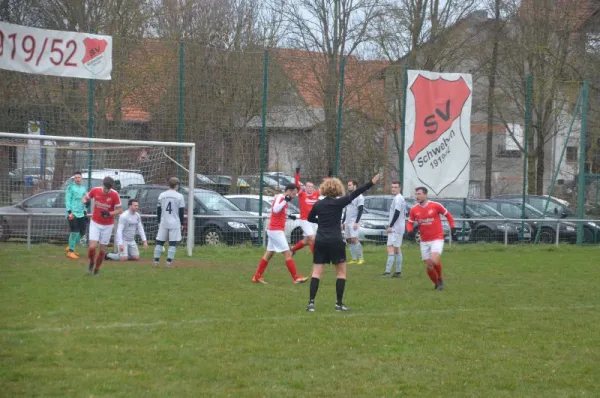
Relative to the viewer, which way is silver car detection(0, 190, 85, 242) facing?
to the viewer's left

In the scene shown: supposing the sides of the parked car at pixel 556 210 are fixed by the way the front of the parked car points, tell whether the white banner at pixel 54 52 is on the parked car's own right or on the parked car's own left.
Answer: on the parked car's own right

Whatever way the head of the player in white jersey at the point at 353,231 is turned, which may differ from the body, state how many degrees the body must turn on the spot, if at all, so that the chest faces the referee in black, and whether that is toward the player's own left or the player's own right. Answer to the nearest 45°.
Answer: approximately 45° to the player's own left

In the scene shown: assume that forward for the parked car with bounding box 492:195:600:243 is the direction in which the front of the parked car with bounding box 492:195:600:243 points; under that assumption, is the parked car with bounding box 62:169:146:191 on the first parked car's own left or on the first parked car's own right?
on the first parked car's own right

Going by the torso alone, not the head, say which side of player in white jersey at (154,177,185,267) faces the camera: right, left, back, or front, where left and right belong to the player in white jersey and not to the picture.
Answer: back

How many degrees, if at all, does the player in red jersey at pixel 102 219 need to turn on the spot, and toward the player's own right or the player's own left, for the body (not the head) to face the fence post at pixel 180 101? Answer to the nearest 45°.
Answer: approximately 180°

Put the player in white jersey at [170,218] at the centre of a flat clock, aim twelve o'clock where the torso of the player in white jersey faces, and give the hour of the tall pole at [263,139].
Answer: The tall pole is roughly at 1 o'clock from the player in white jersey.

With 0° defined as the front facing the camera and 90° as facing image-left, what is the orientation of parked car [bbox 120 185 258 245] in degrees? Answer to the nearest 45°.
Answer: approximately 315°

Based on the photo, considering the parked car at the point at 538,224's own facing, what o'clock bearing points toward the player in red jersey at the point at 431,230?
The player in red jersey is roughly at 2 o'clock from the parked car.

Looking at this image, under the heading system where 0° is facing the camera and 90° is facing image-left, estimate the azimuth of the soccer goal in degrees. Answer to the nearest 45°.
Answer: approximately 0°

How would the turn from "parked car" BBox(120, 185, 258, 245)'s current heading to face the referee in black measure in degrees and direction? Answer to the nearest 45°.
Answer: approximately 45° to its right

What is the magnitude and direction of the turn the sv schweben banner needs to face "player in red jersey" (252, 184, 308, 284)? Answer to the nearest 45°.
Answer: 0° — it already faces them

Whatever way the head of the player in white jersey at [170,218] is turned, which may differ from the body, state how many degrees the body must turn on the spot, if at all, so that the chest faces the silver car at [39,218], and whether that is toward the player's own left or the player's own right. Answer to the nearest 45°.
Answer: approximately 45° to the player's own left

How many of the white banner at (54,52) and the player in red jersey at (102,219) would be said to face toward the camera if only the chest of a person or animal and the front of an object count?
2

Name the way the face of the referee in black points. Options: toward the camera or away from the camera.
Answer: away from the camera
